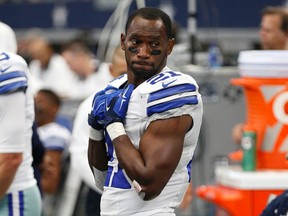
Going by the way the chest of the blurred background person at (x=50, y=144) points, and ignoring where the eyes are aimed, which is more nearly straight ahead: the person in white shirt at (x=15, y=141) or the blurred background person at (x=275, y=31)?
the person in white shirt

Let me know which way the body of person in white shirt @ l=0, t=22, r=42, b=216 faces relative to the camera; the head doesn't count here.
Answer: to the viewer's left

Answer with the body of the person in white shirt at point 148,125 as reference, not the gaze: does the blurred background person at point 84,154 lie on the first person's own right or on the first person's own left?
on the first person's own right

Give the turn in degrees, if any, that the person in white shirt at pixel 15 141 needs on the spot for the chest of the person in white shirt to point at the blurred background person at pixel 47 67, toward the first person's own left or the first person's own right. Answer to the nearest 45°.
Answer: approximately 90° to the first person's own right

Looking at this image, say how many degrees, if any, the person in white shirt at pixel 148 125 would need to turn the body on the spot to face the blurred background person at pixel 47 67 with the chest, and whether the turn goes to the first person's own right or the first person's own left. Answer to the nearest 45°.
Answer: approximately 135° to the first person's own right

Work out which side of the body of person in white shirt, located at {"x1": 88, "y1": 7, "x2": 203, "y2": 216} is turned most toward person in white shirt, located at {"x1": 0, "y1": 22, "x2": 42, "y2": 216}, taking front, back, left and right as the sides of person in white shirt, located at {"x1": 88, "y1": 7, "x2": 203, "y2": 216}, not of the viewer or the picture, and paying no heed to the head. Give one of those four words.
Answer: right
